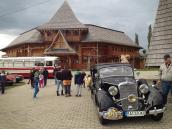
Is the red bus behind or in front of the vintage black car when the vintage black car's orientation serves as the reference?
behind

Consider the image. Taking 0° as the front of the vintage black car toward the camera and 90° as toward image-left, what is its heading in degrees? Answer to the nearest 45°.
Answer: approximately 315°
